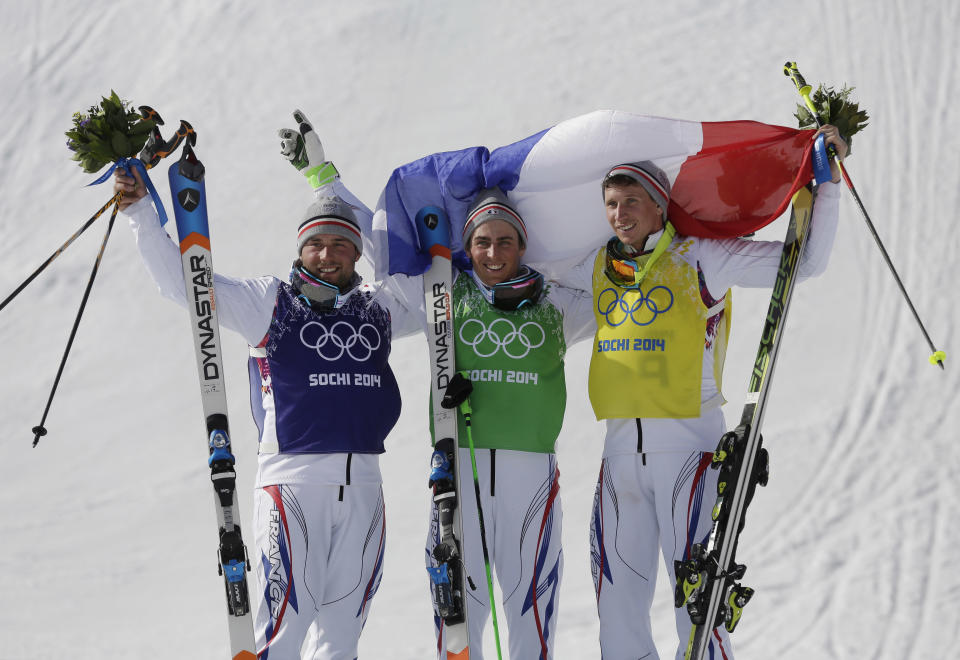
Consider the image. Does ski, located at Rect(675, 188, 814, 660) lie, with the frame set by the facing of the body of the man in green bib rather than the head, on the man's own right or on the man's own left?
on the man's own left

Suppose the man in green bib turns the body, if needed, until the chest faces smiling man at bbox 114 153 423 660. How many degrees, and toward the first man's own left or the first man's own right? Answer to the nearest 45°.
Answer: approximately 90° to the first man's own right

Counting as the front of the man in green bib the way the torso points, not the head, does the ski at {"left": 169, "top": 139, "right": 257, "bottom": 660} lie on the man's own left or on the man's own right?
on the man's own right

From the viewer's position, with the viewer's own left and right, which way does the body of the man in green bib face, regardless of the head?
facing the viewer

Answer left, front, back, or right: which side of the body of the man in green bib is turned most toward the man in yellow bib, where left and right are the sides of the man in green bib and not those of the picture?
left
